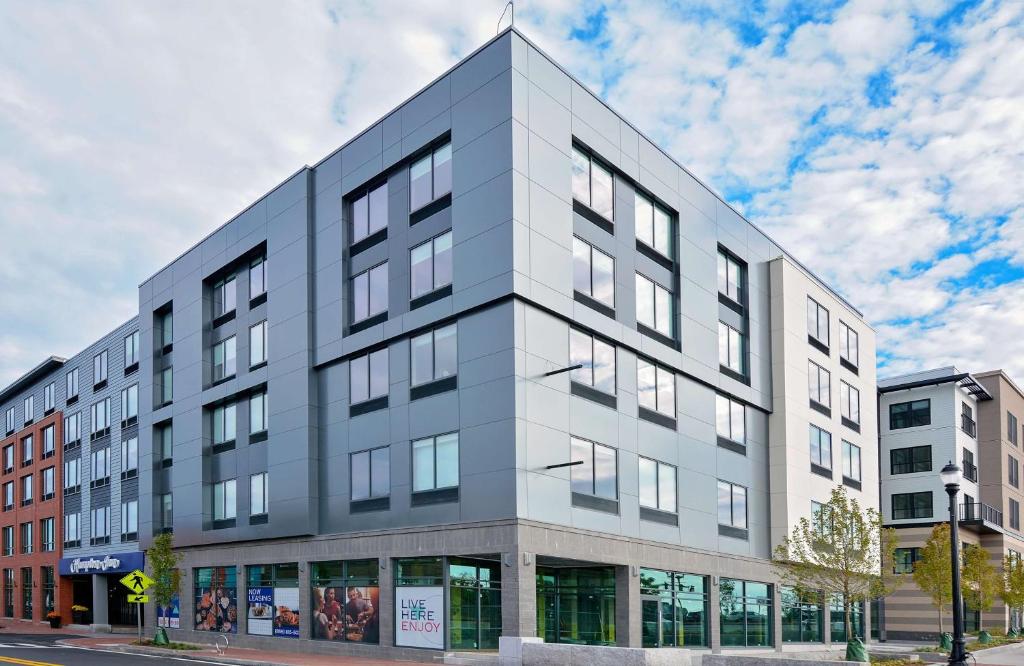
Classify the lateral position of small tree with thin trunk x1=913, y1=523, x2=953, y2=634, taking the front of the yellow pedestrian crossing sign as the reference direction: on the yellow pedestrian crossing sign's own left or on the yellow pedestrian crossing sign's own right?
on the yellow pedestrian crossing sign's own left

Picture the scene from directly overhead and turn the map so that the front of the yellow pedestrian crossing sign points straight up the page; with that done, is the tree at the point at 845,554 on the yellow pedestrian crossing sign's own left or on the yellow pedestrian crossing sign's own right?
on the yellow pedestrian crossing sign's own left

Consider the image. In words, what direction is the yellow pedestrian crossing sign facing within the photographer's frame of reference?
facing the viewer
